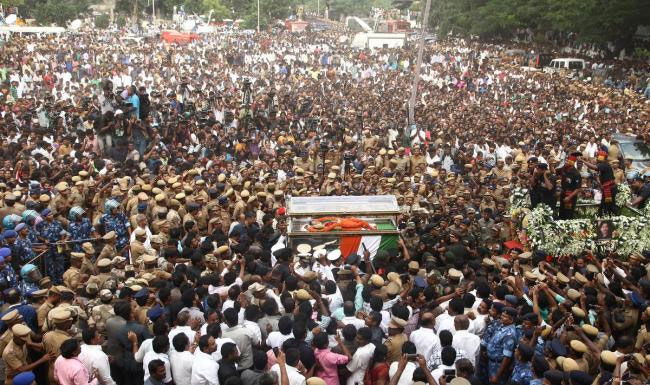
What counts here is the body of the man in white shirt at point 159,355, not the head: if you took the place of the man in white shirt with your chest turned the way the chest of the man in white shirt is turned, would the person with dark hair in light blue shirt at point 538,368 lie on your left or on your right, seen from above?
on your right

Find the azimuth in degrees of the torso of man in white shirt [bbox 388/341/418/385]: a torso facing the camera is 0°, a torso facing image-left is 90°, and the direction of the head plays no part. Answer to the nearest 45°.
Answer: approximately 180°

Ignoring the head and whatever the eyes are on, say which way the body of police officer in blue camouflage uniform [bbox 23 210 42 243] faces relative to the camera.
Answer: to the viewer's right

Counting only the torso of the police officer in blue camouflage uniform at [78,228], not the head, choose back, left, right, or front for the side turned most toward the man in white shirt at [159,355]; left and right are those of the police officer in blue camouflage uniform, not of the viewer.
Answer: front

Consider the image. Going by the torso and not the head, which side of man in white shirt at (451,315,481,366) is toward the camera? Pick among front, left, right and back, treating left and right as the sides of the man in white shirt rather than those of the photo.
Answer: back

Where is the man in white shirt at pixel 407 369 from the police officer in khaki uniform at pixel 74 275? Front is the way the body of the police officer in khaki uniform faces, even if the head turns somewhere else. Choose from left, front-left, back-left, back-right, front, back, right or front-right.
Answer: front-right

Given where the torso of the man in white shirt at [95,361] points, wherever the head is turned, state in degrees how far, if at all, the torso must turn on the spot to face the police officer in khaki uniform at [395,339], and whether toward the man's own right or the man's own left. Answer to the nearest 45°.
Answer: approximately 45° to the man's own right

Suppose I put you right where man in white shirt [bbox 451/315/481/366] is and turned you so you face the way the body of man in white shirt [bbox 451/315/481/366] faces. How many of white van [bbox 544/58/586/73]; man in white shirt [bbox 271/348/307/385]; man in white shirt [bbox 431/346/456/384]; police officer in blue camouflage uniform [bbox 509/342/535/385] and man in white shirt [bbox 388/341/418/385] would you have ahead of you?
1

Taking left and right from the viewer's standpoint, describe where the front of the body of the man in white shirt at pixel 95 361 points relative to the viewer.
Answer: facing away from the viewer and to the right of the viewer

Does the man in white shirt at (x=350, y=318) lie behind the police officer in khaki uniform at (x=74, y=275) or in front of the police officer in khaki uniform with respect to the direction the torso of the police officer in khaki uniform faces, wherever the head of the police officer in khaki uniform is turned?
in front

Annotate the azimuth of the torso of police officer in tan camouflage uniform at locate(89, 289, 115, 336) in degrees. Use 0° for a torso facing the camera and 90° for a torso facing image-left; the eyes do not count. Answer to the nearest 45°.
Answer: approximately 225°

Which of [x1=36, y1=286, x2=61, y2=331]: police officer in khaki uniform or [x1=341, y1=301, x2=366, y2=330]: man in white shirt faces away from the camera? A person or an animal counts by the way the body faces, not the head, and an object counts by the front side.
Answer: the man in white shirt
